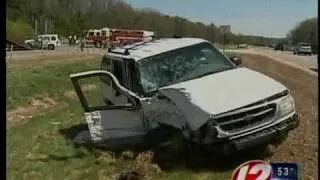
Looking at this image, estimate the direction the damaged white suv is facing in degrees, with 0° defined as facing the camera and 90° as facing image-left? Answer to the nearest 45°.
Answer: approximately 315°

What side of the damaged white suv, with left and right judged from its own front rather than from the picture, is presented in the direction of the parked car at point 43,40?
back

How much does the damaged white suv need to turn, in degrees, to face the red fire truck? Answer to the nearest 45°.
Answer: approximately 180°

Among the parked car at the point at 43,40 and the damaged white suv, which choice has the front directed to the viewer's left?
the parked car

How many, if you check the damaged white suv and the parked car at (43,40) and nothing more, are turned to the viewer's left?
1

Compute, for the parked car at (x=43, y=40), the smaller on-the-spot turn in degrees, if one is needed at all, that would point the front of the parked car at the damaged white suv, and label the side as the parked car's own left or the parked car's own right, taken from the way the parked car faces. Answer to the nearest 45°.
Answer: approximately 135° to the parked car's own left

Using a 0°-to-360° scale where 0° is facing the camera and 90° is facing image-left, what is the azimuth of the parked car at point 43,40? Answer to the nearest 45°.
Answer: approximately 90°
